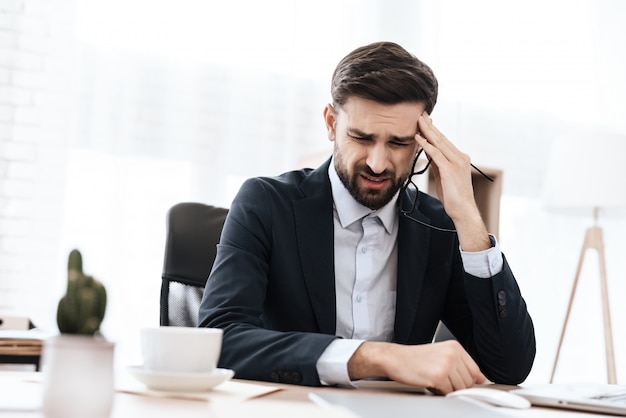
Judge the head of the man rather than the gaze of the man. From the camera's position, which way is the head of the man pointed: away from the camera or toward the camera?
toward the camera

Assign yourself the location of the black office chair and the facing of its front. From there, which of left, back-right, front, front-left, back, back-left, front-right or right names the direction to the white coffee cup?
front-right

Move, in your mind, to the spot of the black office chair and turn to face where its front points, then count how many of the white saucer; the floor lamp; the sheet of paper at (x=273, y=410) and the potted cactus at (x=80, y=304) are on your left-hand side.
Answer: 1

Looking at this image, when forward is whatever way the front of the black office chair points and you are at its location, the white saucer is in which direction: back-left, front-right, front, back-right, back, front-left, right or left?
front-right

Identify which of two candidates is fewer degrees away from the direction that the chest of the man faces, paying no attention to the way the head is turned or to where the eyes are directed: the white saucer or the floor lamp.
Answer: the white saucer

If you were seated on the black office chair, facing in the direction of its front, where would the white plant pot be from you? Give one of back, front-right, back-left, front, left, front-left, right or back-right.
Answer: front-right

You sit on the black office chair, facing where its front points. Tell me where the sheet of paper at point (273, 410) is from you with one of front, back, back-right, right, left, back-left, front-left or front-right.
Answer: front-right

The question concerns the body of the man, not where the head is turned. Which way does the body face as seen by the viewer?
toward the camera

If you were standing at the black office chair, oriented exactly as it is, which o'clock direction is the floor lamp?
The floor lamp is roughly at 9 o'clock from the black office chair.

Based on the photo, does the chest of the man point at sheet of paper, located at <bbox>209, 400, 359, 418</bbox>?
yes

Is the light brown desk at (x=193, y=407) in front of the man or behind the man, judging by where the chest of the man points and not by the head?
in front

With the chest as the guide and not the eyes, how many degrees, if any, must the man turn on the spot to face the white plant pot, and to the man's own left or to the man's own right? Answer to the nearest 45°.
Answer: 0° — they already face it
